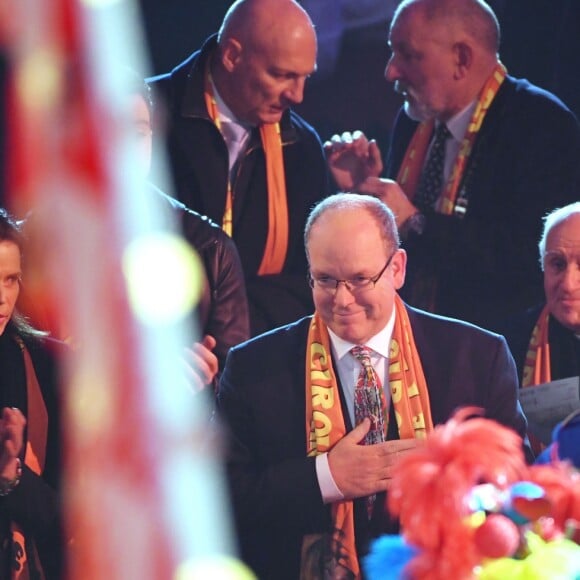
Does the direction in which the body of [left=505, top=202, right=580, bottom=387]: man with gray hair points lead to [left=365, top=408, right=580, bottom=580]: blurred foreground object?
yes

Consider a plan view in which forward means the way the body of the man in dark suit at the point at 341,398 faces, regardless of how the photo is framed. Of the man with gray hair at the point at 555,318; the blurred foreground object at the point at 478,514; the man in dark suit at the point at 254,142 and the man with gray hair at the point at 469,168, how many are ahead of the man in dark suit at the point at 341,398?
1

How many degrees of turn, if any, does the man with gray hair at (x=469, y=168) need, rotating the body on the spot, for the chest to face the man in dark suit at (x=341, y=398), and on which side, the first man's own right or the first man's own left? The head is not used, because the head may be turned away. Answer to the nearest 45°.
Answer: approximately 45° to the first man's own left

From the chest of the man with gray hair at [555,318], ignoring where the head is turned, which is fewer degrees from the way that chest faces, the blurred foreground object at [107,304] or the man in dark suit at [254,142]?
the blurred foreground object

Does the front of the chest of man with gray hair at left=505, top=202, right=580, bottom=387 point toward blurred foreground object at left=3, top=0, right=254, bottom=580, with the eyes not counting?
yes

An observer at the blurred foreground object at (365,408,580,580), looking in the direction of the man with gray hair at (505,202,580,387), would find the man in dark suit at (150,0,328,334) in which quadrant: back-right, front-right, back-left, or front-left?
front-left

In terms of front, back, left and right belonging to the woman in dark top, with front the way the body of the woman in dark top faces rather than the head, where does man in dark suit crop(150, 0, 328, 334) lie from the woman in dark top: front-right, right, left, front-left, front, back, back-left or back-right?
back

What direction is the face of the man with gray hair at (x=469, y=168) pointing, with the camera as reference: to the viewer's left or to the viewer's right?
to the viewer's left

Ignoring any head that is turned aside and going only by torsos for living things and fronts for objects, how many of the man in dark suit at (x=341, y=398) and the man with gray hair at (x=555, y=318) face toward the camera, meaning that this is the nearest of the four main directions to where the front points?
2

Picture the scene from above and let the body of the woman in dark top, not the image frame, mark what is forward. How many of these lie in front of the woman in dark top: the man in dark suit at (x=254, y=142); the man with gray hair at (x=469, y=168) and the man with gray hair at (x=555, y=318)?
0

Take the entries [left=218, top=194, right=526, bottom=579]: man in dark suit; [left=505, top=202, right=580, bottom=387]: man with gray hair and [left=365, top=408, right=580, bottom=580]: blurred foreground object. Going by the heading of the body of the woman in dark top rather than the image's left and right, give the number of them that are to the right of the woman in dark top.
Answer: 0

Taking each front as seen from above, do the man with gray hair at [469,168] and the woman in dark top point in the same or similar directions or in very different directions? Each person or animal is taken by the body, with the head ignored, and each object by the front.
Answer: same or similar directions

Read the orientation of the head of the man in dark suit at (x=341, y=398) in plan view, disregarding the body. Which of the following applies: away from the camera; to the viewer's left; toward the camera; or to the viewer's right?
toward the camera

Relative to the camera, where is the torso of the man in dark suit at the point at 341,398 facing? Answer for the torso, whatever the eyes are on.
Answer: toward the camera

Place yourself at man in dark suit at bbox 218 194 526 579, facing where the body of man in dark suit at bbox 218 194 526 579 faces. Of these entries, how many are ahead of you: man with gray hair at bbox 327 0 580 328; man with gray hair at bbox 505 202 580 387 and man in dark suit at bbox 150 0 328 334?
0

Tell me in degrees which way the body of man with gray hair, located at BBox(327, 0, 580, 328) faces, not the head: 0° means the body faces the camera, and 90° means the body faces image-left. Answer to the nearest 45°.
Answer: approximately 45°

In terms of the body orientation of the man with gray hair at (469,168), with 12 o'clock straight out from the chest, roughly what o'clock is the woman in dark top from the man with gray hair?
The woman in dark top is roughly at 12 o'clock from the man with gray hair.
